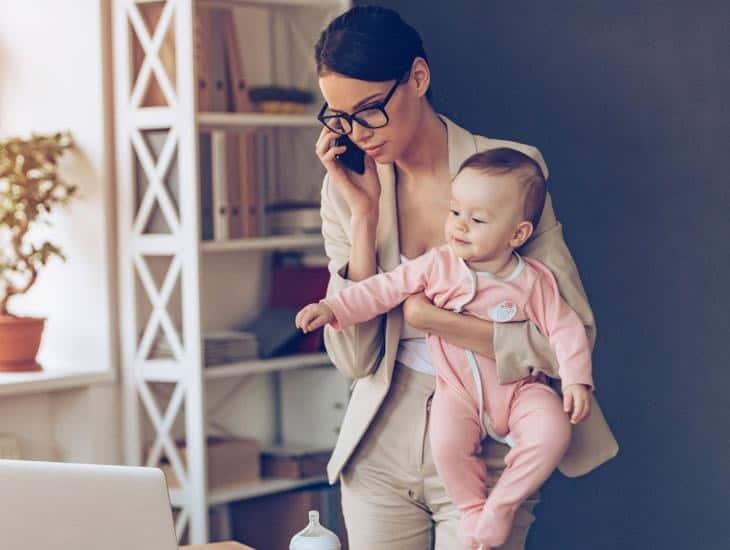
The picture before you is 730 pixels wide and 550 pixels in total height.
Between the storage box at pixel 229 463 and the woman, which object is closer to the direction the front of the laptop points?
the storage box

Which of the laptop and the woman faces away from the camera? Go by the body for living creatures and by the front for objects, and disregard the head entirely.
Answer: the laptop

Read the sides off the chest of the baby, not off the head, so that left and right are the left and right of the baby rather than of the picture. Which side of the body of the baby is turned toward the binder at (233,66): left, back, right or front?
right

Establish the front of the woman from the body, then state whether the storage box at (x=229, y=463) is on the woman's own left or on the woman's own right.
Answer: on the woman's own right

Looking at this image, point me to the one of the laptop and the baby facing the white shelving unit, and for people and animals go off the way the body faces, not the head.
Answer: the laptop

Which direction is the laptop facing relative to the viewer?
away from the camera

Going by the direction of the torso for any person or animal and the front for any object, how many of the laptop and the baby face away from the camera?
1

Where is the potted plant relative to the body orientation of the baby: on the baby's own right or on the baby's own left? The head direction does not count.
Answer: on the baby's own right

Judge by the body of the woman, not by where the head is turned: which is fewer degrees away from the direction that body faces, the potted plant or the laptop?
the laptop
